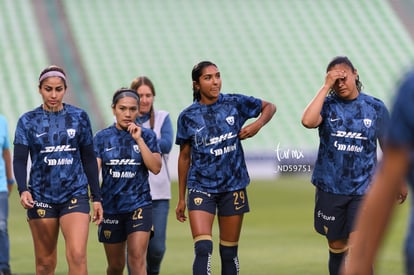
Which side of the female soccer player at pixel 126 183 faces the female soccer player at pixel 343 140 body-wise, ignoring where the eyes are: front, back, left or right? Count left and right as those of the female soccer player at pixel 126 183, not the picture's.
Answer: left

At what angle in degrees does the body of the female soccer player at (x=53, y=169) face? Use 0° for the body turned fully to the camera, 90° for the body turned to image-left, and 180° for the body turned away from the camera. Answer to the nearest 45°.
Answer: approximately 0°

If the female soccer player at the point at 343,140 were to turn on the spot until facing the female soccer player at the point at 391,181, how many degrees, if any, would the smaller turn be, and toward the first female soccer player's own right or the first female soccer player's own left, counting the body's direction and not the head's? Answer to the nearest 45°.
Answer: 0° — they already face them

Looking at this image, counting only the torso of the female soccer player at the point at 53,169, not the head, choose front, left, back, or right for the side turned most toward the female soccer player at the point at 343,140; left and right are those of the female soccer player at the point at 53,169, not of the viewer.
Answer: left

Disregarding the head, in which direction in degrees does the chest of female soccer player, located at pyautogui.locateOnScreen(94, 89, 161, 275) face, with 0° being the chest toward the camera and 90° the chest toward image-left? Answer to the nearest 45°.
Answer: approximately 0°
